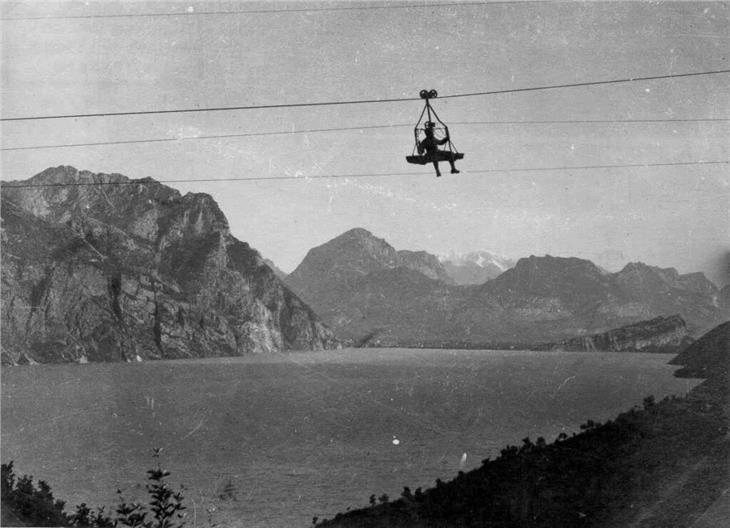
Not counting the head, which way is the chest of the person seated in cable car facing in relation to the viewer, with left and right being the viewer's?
facing the viewer and to the right of the viewer
